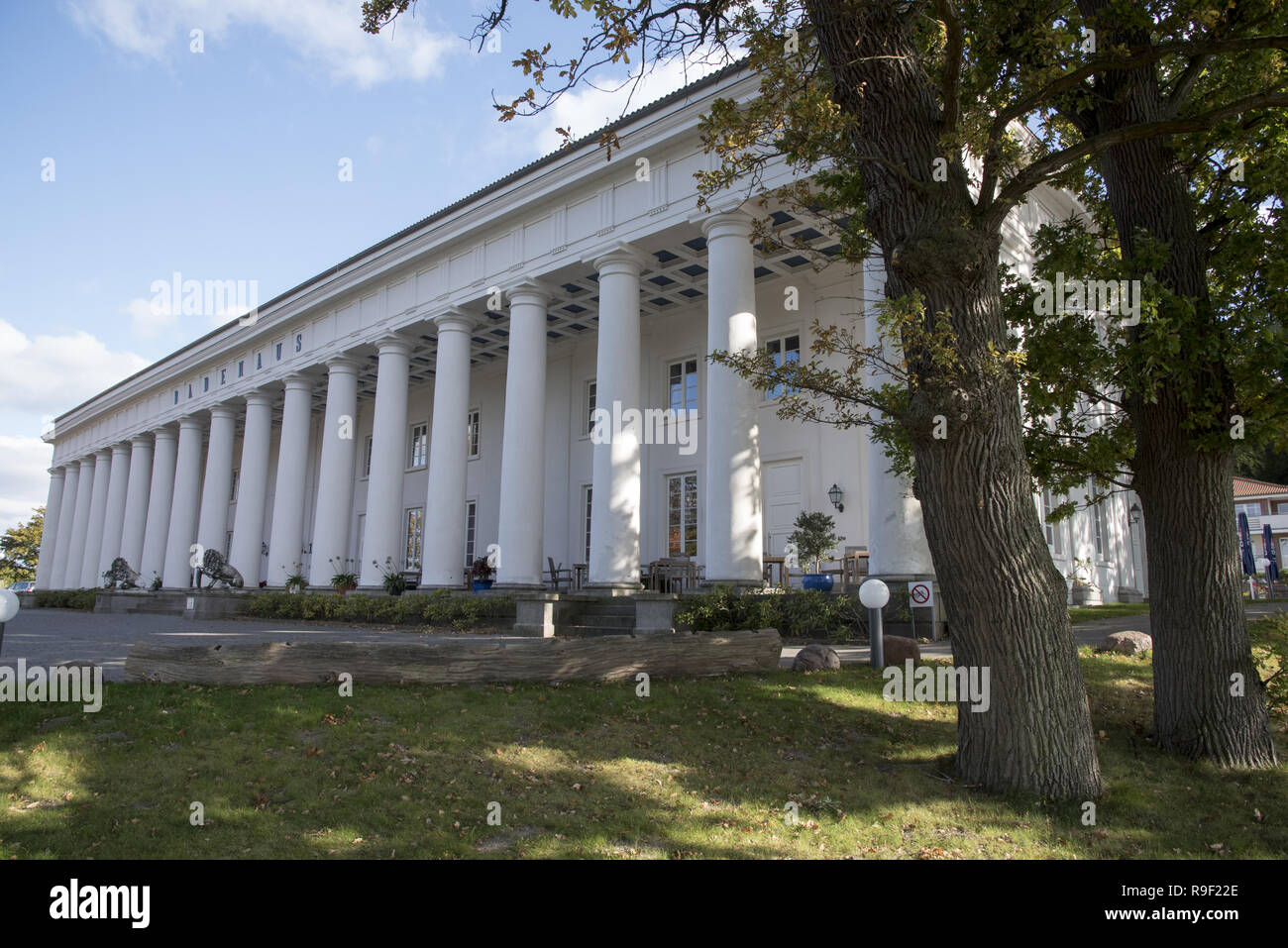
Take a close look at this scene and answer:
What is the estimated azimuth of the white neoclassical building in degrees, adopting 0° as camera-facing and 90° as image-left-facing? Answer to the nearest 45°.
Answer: approximately 45°

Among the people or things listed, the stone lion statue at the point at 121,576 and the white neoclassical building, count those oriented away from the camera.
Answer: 0

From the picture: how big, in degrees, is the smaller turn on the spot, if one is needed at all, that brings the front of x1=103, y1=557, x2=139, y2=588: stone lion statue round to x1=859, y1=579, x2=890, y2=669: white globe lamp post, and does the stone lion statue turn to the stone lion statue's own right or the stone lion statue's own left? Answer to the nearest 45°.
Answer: approximately 45° to the stone lion statue's own left

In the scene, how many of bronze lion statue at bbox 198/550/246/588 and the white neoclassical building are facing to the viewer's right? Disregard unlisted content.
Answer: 0

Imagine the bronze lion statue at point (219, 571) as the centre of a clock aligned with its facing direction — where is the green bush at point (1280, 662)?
The green bush is roughly at 10 o'clock from the bronze lion statue.

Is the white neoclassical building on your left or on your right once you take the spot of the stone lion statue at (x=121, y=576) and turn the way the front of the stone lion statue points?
on your left

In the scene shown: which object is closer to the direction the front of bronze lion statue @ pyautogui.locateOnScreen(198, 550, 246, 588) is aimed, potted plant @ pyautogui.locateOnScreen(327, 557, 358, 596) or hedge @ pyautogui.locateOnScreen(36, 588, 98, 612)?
the hedge

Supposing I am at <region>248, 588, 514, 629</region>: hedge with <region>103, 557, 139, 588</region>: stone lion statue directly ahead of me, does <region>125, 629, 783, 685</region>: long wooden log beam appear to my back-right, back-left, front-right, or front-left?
back-left

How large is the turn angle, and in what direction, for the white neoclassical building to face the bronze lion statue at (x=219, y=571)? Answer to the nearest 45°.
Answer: approximately 90° to its right

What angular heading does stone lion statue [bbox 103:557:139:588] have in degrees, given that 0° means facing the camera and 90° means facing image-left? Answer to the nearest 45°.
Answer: approximately 45°

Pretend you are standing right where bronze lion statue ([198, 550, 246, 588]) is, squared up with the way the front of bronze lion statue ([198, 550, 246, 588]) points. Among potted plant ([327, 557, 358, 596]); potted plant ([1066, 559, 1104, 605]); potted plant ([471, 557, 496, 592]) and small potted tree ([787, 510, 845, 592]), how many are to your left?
4

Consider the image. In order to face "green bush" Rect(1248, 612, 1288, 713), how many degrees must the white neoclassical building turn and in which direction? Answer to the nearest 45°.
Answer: approximately 90° to its left
